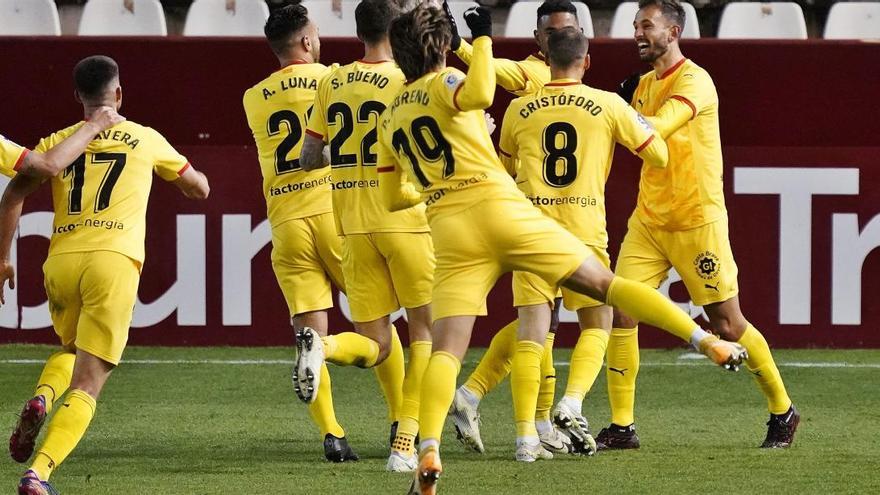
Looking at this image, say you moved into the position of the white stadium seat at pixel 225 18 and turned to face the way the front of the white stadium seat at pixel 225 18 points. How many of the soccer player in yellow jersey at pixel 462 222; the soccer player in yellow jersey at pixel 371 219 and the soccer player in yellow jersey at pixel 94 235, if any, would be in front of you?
3

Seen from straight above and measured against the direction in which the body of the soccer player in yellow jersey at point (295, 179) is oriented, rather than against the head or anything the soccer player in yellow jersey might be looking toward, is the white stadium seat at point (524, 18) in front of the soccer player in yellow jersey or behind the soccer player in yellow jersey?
in front

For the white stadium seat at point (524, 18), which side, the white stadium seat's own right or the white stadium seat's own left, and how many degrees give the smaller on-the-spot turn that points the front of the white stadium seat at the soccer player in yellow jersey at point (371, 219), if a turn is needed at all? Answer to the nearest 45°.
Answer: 0° — it already faces them

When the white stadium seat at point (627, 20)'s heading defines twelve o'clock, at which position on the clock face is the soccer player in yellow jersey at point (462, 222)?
The soccer player in yellow jersey is roughly at 12 o'clock from the white stadium seat.

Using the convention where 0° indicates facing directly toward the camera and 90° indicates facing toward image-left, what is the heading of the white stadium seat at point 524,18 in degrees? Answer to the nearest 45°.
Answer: approximately 0°

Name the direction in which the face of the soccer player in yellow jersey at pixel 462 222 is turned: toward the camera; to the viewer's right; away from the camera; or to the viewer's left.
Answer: away from the camera

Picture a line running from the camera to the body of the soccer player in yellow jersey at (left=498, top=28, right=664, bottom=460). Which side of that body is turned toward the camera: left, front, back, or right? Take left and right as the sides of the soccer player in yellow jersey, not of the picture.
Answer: back

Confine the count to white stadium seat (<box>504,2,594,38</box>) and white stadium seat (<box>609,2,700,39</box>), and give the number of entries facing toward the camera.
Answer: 2

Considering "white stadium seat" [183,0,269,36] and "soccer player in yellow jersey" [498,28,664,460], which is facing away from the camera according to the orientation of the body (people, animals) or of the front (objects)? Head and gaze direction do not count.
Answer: the soccer player in yellow jersey

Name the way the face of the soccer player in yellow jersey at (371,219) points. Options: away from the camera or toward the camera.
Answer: away from the camera

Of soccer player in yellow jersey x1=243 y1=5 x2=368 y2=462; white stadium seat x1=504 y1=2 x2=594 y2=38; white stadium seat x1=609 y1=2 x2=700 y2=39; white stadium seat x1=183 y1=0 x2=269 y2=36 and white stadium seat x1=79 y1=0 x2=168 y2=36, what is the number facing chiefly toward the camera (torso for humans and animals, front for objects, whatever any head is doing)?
4

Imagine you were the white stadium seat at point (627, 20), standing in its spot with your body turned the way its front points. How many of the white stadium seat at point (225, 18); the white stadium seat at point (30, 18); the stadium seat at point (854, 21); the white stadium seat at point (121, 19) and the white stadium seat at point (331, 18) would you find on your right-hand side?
4

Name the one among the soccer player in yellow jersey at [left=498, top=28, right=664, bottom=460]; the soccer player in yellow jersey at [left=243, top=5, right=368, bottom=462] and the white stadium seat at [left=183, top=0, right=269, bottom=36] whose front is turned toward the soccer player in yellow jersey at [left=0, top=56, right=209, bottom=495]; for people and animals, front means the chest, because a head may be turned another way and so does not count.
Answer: the white stadium seat

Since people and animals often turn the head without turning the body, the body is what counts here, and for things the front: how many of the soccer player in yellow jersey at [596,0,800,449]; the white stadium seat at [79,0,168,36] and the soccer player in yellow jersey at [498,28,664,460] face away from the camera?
1

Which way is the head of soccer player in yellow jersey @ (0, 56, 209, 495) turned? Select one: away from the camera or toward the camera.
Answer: away from the camera
